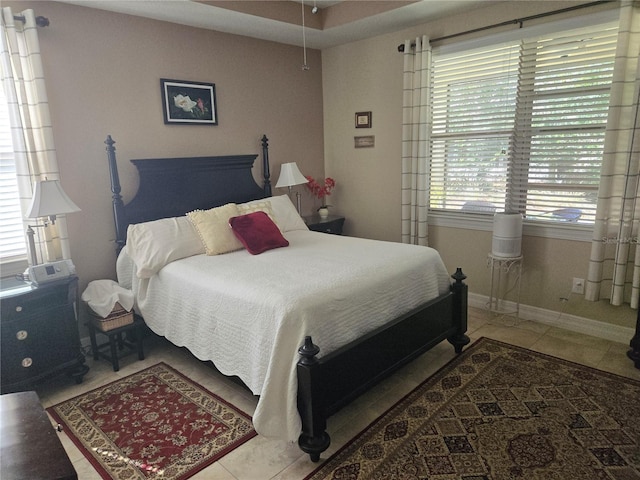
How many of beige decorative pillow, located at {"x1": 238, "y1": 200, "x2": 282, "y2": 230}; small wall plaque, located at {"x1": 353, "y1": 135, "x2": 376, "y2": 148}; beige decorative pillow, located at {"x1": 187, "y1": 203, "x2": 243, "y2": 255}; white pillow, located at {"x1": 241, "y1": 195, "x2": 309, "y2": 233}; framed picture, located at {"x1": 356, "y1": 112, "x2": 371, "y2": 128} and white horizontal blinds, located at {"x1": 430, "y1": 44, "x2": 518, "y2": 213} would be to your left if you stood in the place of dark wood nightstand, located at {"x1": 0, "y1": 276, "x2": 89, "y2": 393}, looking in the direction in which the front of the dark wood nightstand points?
6

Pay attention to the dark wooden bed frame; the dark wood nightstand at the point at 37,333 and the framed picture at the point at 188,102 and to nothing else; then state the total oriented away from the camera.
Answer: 0

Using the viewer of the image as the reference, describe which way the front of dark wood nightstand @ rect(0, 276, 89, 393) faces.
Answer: facing the viewer

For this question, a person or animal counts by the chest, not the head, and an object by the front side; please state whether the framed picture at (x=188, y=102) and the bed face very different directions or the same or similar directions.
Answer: same or similar directions

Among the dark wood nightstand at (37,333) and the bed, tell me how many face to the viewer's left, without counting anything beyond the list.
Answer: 0

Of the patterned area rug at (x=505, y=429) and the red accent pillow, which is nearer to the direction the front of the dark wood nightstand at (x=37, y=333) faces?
the patterned area rug

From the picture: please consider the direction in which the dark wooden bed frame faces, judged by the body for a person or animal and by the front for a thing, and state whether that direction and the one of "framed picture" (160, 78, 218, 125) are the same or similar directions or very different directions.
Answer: same or similar directions

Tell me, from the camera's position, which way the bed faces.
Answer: facing the viewer and to the right of the viewer

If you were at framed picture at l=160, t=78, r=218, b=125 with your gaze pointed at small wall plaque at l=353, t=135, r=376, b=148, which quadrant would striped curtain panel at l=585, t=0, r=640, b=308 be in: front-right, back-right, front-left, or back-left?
front-right

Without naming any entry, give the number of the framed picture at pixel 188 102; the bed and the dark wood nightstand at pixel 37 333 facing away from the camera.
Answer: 0
